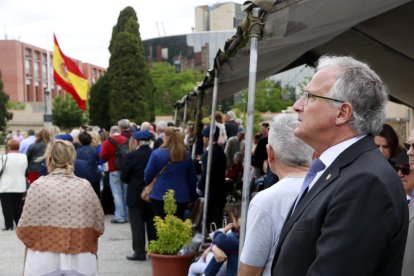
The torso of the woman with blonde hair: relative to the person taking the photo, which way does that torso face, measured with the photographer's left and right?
facing away from the viewer

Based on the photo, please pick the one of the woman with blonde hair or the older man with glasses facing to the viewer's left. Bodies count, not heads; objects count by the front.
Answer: the older man with glasses

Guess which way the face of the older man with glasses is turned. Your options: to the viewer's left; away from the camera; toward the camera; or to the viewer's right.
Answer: to the viewer's left

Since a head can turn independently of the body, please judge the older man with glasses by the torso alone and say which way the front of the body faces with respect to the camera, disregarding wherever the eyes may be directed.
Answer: to the viewer's left

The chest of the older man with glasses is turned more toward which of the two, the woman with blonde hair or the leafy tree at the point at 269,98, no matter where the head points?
the woman with blonde hair

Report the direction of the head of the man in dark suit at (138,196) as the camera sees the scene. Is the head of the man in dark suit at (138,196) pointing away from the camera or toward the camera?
away from the camera

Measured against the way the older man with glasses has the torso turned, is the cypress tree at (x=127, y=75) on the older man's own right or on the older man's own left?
on the older man's own right

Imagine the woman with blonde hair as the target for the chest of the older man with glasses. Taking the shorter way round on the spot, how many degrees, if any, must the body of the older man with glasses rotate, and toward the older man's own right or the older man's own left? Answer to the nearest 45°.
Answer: approximately 45° to the older man's own right
